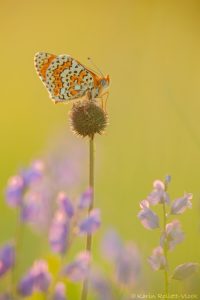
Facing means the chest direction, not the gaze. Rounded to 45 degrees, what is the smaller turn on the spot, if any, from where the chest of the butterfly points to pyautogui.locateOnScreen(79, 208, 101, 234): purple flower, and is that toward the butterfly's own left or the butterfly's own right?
approximately 90° to the butterfly's own right

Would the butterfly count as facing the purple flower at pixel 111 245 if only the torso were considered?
no

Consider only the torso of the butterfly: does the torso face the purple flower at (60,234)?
no

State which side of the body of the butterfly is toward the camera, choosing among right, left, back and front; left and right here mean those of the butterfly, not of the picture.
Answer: right
